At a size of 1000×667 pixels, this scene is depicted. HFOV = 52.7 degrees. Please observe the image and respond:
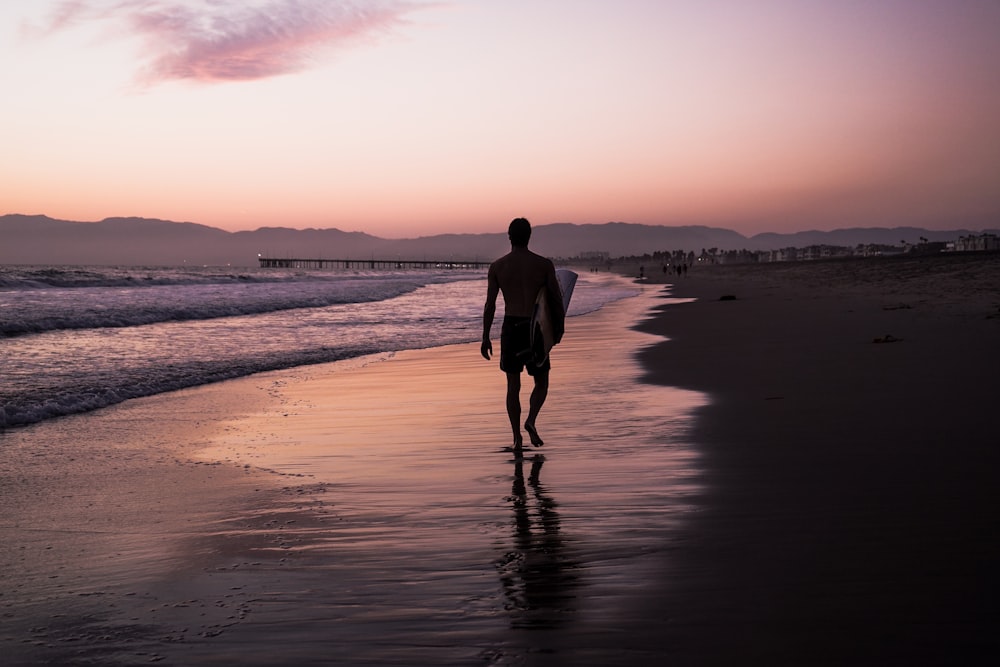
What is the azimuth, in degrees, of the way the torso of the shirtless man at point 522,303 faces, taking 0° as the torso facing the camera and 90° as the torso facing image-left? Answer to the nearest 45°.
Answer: approximately 180°
